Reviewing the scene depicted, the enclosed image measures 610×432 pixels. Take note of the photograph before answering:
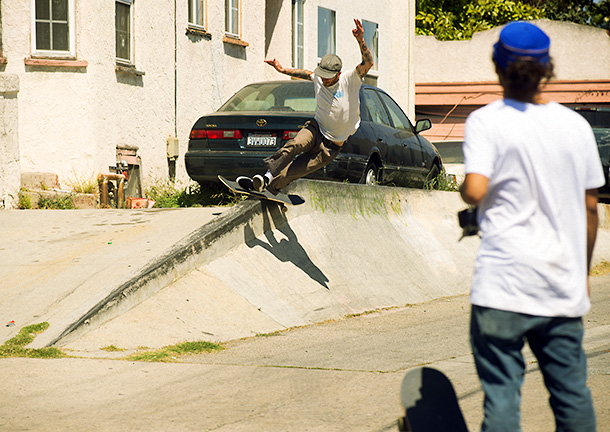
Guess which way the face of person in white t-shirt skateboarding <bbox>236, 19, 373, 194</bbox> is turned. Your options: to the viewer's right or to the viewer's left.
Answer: to the viewer's left

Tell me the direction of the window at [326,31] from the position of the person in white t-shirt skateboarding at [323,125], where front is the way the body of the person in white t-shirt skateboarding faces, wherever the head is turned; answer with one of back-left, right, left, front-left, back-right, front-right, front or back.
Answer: back-right

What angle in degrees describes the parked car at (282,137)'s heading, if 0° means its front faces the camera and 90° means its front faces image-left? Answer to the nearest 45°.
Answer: approximately 225°

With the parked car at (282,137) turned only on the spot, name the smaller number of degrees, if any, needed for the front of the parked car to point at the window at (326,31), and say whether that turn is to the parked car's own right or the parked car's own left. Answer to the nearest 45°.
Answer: approximately 45° to the parked car's own left

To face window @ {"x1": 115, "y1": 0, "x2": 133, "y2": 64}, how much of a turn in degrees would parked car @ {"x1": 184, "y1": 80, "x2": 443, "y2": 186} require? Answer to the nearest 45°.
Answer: approximately 90° to its left

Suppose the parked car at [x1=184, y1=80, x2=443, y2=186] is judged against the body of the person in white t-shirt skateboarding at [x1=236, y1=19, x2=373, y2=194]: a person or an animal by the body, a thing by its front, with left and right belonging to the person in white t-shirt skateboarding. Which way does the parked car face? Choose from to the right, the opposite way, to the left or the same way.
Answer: the opposite way

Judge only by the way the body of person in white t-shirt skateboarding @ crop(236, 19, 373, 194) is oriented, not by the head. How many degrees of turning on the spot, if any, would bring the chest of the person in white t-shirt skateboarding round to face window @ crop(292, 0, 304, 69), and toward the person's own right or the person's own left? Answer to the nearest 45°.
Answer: approximately 135° to the person's own right

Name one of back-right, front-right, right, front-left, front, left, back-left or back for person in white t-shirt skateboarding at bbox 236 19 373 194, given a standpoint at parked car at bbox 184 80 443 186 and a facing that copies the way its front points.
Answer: back-right

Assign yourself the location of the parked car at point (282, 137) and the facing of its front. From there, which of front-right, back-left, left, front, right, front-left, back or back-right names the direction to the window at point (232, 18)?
front-left

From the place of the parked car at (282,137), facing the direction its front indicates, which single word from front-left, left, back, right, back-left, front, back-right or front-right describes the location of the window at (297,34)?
front-left

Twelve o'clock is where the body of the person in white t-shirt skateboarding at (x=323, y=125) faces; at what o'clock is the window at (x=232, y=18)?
The window is roughly at 4 o'clock from the person in white t-shirt skateboarding.

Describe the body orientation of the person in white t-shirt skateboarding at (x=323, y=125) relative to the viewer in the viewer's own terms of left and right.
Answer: facing the viewer and to the left of the viewer
